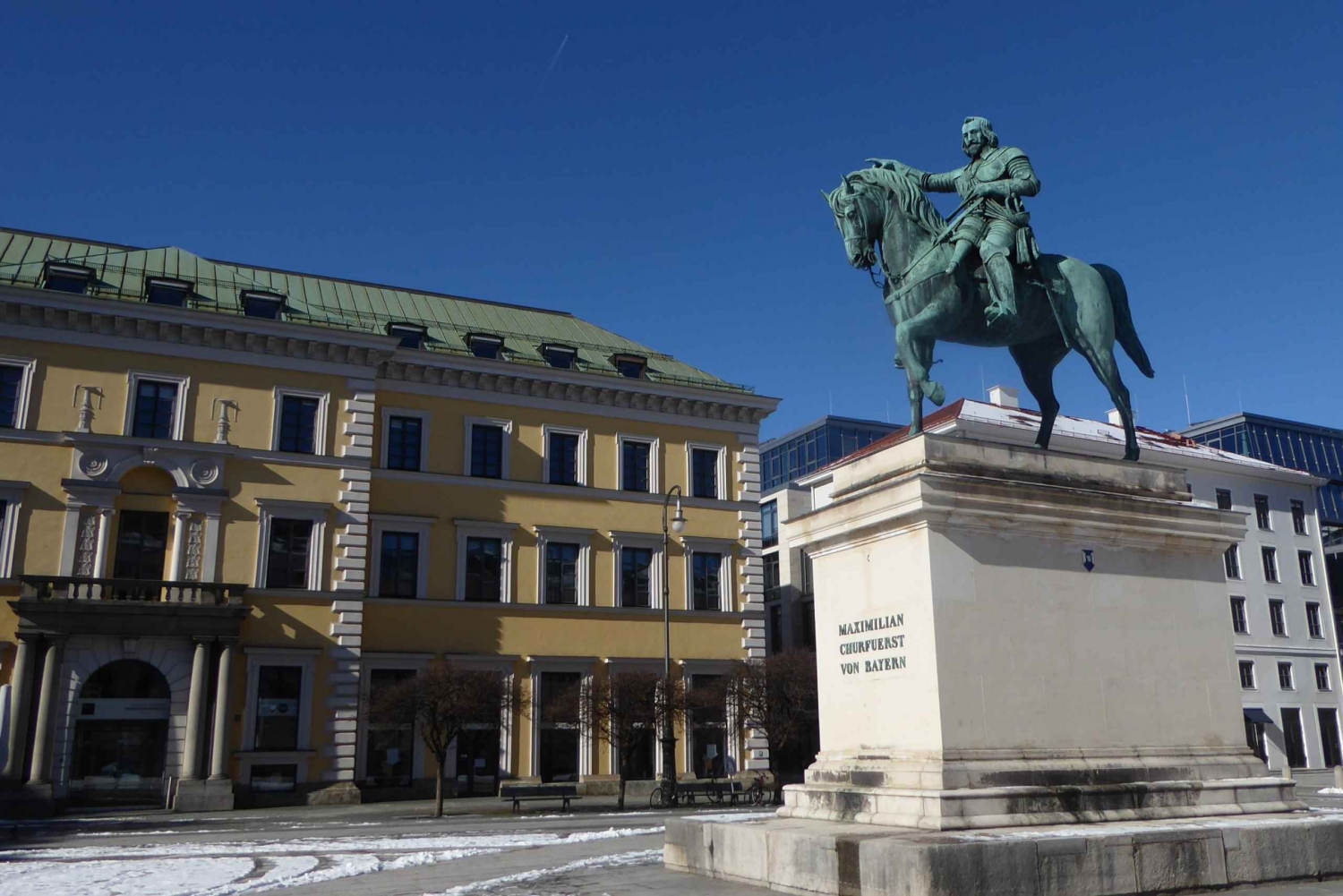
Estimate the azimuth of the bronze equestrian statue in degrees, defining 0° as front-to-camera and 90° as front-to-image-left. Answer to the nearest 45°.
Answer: approximately 45°

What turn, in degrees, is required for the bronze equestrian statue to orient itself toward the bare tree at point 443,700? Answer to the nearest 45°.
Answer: approximately 90° to its right

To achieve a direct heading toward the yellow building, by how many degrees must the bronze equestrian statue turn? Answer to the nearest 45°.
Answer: approximately 90° to its right

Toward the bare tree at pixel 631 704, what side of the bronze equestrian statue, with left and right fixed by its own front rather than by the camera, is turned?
right

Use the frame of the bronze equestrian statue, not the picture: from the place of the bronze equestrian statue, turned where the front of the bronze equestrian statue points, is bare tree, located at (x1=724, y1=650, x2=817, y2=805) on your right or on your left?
on your right

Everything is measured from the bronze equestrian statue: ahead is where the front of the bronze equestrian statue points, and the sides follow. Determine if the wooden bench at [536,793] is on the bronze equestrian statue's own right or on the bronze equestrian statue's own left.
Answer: on the bronze equestrian statue's own right
